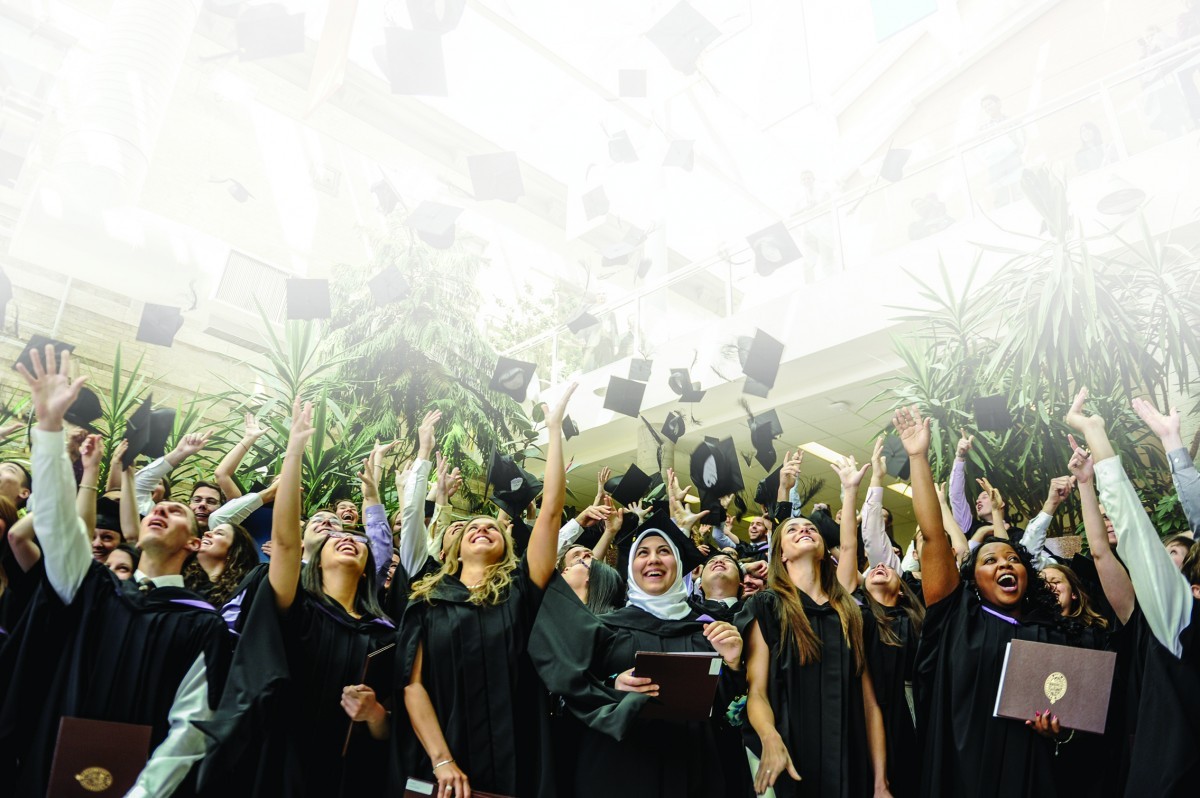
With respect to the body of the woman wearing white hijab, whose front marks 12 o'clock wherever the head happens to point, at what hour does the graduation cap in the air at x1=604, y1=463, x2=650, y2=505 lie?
The graduation cap in the air is roughly at 6 o'clock from the woman wearing white hijab.

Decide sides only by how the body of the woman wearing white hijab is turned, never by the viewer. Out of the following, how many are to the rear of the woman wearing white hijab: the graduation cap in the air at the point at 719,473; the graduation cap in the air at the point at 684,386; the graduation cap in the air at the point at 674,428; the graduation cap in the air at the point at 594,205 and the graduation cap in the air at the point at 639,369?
5

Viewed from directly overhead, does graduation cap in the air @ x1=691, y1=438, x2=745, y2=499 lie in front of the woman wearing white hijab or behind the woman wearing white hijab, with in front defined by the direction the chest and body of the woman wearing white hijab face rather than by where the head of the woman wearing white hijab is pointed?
behind

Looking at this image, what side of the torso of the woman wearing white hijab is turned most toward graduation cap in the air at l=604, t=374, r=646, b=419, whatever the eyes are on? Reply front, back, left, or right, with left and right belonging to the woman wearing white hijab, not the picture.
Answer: back

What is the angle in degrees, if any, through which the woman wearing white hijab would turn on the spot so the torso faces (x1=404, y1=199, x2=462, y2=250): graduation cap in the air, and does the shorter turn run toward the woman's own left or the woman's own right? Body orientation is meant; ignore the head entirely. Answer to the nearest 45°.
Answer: approximately 135° to the woman's own right

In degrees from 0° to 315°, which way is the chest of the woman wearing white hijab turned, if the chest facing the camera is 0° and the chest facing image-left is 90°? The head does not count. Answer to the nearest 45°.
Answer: approximately 0°

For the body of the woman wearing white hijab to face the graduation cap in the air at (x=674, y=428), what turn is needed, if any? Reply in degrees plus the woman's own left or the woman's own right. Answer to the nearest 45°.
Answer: approximately 180°

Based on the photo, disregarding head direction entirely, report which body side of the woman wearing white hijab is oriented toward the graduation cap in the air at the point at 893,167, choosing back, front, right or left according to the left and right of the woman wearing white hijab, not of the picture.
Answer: back

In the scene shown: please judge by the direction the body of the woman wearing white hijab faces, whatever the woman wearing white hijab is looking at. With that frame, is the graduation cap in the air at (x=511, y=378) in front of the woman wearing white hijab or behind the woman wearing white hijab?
behind

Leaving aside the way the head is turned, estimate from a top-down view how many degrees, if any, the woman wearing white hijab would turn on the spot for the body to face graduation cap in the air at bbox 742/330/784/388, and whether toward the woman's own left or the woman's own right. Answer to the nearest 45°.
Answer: approximately 180°
